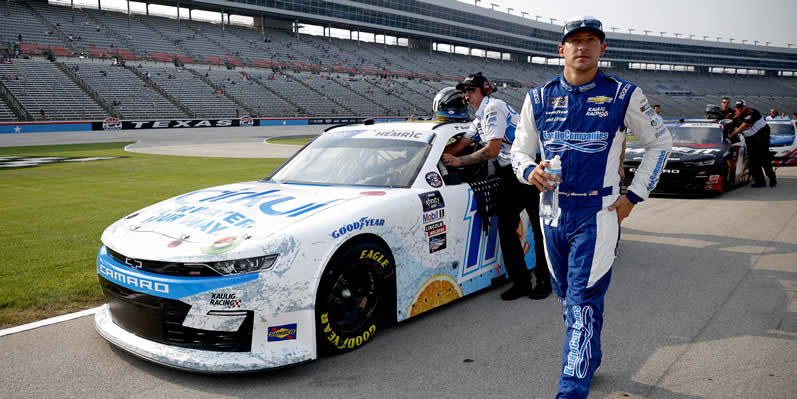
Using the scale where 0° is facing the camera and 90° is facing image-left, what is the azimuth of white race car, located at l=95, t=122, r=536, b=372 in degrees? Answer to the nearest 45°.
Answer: approximately 45°

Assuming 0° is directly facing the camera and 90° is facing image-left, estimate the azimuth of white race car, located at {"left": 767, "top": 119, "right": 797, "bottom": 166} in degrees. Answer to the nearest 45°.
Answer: approximately 45°

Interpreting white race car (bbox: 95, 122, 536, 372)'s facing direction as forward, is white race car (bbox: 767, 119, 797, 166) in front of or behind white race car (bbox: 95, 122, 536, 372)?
behind

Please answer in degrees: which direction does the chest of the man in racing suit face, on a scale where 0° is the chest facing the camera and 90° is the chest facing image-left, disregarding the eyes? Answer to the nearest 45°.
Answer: approximately 0°

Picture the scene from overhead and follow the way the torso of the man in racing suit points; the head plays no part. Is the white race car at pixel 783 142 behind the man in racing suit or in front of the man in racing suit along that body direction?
behind

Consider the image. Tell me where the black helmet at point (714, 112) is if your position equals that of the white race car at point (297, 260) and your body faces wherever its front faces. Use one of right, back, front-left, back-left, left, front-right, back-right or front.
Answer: back

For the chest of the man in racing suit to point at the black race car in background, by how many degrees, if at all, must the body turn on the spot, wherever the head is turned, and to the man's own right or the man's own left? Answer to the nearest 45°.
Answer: approximately 180°
